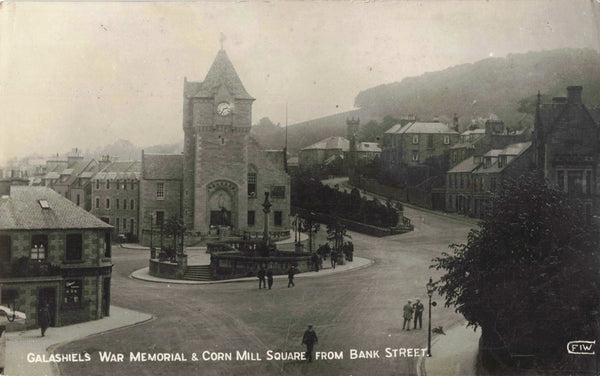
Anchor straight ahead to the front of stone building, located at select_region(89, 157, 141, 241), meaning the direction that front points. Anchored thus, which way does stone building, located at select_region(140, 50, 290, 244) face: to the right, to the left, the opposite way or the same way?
the same way

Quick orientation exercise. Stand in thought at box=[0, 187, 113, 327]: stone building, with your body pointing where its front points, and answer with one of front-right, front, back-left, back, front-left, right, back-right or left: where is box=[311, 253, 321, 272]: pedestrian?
left

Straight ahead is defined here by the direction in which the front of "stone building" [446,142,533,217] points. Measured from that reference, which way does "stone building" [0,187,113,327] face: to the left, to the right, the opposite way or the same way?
to the left

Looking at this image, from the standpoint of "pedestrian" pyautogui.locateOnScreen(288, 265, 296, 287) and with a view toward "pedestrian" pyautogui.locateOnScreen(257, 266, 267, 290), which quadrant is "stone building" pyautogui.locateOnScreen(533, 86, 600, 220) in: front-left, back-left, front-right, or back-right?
back-right

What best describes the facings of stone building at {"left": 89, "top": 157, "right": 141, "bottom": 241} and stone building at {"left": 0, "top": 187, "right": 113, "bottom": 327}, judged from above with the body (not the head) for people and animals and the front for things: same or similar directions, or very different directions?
same or similar directions

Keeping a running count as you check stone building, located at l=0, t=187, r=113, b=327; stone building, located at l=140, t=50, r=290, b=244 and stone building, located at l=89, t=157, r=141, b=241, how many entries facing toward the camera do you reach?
3

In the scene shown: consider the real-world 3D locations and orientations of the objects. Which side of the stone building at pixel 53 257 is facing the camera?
front

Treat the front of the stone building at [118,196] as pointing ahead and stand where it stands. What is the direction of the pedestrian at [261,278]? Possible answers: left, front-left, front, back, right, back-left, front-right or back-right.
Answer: front

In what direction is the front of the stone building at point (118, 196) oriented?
toward the camera

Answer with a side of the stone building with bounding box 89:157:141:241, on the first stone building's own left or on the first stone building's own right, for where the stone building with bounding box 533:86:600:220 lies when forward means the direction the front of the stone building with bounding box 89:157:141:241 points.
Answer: on the first stone building's own left

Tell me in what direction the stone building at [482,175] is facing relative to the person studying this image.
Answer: facing the viewer and to the left of the viewer

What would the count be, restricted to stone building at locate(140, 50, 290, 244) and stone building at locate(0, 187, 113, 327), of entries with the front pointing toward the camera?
2
